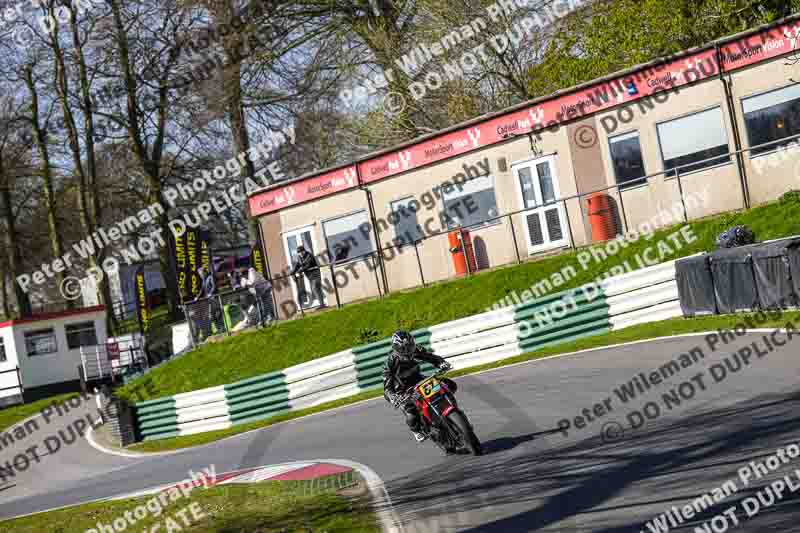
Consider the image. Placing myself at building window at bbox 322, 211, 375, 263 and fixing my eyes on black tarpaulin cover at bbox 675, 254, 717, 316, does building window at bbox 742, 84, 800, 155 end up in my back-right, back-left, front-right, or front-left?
front-left

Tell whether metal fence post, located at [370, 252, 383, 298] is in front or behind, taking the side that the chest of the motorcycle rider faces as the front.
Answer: behind

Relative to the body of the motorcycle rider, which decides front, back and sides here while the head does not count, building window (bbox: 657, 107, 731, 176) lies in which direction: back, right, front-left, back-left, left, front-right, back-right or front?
left

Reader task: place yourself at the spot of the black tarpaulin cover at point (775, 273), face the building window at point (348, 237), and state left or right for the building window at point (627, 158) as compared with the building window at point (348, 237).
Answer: right

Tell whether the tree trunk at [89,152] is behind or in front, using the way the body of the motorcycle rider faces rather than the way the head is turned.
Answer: behind

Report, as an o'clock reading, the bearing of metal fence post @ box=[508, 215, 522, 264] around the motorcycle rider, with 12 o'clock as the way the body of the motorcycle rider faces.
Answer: The metal fence post is roughly at 8 o'clock from the motorcycle rider.

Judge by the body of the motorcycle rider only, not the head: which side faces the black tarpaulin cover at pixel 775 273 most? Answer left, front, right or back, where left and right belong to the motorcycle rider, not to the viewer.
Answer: left

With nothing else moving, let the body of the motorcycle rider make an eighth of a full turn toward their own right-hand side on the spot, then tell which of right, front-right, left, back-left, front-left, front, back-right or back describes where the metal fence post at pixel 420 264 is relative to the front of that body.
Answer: back

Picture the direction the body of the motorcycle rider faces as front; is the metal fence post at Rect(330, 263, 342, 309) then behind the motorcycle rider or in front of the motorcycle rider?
behind

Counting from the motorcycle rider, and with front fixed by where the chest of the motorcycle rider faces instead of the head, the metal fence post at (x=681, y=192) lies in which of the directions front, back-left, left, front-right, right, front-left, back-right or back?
left

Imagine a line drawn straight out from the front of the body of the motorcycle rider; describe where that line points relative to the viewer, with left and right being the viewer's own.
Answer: facing the viewer and to the right of the viewer

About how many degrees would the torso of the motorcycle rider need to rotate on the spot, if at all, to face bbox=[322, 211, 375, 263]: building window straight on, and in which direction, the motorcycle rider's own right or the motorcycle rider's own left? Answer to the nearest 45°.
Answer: approximately 135° to the motorcycle rider's own left

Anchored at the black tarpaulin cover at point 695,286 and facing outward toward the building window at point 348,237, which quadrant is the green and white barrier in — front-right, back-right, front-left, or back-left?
front-left

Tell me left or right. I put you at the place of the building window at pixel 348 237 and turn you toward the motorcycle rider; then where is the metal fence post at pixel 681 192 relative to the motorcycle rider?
left

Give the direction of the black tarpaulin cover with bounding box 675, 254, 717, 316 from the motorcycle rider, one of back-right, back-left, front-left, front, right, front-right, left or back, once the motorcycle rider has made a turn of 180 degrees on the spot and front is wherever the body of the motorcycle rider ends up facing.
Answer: right

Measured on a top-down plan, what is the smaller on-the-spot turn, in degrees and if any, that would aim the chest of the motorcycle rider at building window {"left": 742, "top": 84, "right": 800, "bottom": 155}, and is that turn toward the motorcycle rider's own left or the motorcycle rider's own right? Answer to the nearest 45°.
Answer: approximately 90° to the motorcycle rider's own left
